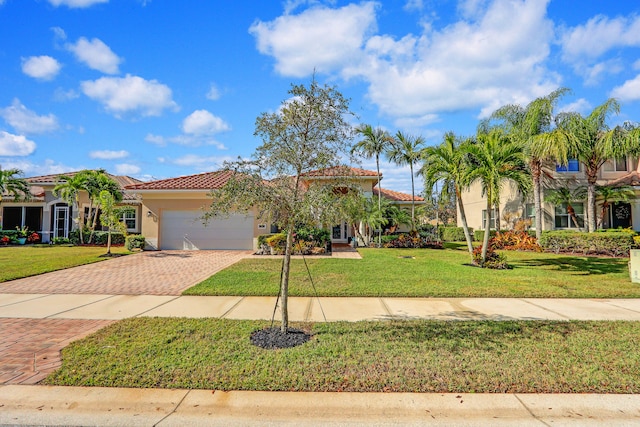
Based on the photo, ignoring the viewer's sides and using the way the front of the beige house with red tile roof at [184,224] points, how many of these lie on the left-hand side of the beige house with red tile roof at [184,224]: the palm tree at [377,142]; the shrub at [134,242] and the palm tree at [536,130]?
2

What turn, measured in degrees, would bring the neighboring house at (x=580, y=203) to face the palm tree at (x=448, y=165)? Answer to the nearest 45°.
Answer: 0° — it already faces it

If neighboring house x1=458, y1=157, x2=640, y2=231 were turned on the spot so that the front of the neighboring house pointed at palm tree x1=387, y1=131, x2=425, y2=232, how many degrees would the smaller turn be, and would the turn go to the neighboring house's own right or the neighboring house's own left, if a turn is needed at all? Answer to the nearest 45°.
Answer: approximately 45° to the neighboring house's own right

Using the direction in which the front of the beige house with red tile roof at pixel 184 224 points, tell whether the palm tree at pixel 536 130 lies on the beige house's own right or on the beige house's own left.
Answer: on the beige house's own left

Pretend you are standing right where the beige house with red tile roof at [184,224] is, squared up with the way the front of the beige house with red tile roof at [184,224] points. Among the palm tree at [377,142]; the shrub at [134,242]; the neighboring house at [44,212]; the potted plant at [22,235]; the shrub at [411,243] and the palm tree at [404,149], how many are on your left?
3

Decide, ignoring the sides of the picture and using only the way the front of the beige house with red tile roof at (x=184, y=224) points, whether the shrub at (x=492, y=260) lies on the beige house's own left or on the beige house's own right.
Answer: on the beige house's own left

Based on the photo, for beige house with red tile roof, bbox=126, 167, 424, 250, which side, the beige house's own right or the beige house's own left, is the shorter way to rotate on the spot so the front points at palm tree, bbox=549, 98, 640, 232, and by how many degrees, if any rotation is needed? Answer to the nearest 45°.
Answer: approximately 90° to the beige house's own left

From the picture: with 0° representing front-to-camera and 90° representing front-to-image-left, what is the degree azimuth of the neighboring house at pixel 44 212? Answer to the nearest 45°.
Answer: approximately 0°
